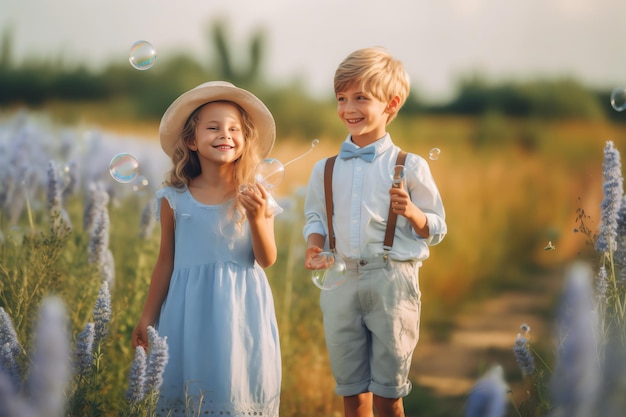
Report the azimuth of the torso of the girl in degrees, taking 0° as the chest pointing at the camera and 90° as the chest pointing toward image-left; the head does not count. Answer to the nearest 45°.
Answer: approximately 0°

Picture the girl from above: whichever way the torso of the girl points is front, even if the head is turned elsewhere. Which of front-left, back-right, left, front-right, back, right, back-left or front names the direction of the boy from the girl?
left

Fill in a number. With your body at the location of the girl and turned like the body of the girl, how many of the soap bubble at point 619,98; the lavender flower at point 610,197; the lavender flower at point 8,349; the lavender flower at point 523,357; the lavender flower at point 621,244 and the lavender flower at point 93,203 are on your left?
4

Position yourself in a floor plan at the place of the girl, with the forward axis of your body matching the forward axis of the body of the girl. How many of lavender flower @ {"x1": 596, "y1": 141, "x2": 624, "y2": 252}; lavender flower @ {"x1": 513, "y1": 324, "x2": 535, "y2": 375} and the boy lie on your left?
3

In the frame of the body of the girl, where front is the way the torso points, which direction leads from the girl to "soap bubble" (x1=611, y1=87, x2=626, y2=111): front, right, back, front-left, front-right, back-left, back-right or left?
left

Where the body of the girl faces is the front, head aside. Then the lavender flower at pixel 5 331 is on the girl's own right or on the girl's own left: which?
on the girl's own right

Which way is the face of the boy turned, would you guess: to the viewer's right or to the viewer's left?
to the viewer's left

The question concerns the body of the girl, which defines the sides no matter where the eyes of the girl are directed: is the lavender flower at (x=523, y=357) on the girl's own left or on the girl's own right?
on the girl's own left

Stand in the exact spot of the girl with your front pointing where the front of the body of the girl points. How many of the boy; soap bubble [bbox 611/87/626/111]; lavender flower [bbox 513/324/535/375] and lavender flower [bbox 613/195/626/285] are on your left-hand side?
4

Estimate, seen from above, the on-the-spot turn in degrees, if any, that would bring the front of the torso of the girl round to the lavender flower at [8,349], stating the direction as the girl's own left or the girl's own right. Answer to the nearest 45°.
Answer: approximately 90° to the girl's own right

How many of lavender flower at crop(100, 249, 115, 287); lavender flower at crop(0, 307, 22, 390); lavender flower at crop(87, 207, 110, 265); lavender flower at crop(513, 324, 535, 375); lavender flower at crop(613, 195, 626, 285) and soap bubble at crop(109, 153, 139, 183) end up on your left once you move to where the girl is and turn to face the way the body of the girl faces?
2

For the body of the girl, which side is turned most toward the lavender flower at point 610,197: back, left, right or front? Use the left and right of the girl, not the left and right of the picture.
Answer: left
